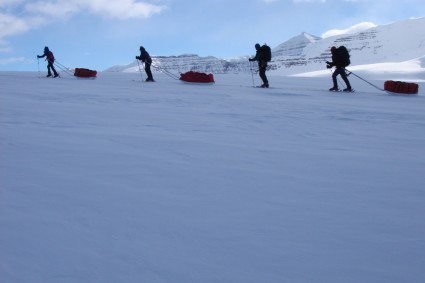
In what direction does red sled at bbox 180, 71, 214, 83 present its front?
to the viewer's left

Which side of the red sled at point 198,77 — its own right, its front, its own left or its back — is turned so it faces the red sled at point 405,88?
back

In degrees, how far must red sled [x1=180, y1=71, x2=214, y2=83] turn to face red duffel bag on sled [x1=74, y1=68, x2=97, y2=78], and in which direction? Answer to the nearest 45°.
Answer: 0° — it already faces it

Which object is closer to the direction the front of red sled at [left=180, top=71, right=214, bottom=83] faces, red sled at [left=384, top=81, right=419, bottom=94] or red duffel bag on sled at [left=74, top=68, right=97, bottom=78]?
the red duffel bag on sled
